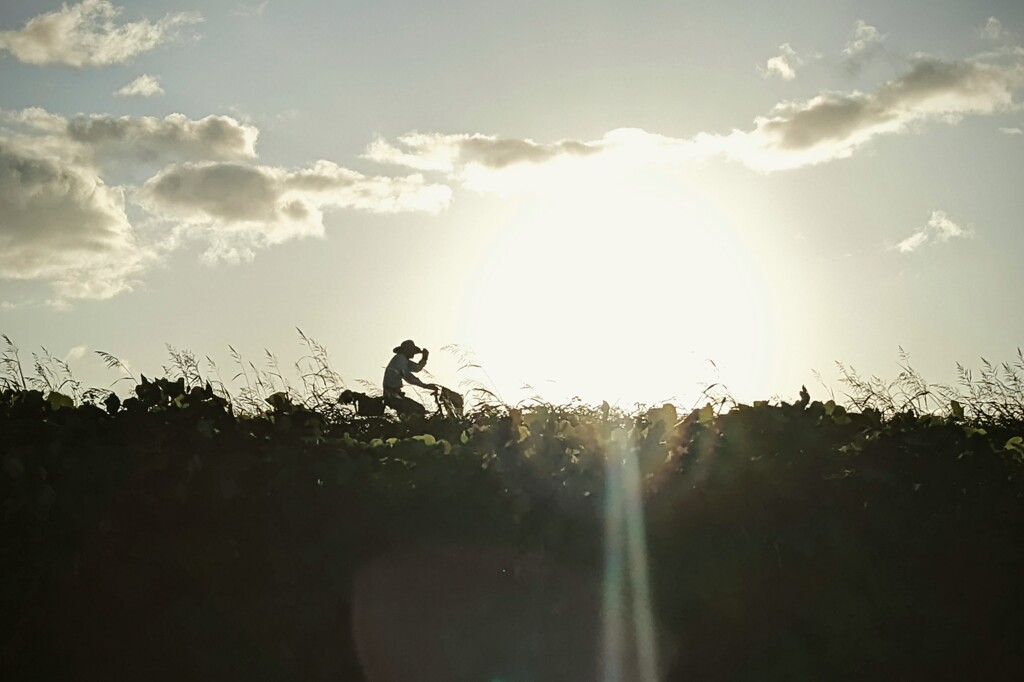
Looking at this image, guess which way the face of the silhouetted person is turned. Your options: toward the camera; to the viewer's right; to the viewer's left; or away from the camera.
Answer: to the viewer's right

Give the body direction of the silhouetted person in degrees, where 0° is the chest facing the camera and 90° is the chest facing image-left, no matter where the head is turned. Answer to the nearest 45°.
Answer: approximately 270°
